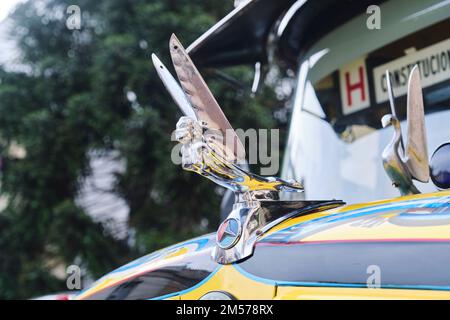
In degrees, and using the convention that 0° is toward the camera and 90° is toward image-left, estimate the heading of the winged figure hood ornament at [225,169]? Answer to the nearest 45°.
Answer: approximately 45°

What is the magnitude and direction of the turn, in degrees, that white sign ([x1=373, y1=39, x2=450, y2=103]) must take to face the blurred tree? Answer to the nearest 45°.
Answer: approximately 90° to its right

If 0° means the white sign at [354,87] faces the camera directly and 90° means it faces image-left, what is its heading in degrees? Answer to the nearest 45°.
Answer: approximately 45°

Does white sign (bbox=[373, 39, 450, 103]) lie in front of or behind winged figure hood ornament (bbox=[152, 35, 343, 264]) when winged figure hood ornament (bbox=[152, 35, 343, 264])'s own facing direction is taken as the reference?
behind

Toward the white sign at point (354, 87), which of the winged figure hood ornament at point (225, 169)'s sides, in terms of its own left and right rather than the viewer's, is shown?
back

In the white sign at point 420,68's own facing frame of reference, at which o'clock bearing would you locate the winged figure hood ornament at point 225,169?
The winged figure hood ornament is roughly at 12 o'clock from the white sign.
